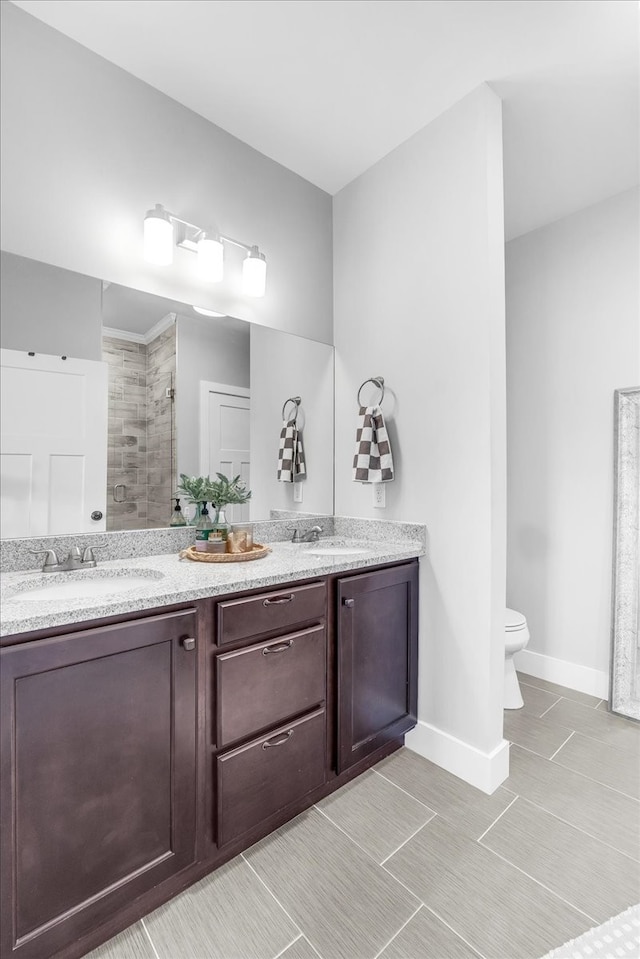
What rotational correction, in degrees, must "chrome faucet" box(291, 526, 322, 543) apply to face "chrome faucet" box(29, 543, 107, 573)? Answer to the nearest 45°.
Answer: approximately 90° to its right

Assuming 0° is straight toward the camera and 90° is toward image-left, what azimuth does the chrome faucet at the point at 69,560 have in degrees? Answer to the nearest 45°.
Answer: approximately 315°

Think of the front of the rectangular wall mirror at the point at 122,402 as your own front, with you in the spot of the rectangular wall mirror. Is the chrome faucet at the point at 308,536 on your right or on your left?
on your left

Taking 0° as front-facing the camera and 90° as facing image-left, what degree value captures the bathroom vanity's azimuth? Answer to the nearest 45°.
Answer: approximately 315°

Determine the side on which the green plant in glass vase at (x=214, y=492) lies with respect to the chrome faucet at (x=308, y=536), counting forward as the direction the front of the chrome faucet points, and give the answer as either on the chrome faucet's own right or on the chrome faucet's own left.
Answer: on the chrome faucet's own right

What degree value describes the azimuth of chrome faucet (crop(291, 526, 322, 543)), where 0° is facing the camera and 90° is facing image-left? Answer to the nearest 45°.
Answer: approximately 315°
